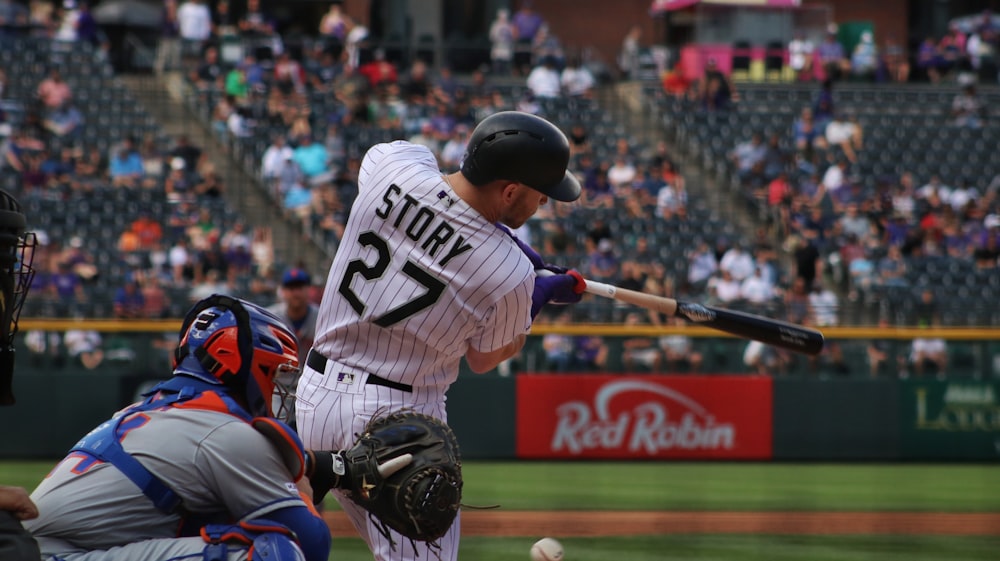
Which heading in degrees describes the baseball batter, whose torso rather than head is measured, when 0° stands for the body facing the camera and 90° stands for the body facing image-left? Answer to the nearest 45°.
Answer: approximately 225°

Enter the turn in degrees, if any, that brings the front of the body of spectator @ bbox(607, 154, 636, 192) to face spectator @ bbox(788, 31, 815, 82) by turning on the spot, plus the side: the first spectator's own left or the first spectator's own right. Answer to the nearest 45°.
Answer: approximately 135° to the first spectator's own left

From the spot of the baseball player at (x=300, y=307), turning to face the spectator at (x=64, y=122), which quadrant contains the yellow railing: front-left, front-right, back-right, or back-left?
front-right

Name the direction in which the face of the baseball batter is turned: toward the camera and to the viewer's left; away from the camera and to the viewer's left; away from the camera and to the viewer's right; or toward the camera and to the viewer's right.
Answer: away from the camera and to the viewer's right

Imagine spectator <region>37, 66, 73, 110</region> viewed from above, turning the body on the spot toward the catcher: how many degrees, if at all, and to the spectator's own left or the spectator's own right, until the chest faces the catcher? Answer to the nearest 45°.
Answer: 0° — they already face them

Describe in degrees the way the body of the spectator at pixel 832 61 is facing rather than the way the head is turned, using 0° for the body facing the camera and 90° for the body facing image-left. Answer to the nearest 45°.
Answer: approximately 0°

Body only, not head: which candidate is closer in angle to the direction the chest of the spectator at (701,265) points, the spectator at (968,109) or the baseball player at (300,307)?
the baseball player

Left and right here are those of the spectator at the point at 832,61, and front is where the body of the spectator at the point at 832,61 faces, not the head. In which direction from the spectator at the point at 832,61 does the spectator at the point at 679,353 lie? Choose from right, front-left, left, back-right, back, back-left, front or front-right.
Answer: front

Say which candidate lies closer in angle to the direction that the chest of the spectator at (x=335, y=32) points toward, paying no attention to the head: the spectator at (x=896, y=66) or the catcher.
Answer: the catcher

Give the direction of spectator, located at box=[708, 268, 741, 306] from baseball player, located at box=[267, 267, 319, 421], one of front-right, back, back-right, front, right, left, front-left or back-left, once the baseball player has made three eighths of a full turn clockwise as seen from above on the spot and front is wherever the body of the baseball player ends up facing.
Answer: right

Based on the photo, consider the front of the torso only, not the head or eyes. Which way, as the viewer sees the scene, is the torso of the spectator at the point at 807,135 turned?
toward the camera

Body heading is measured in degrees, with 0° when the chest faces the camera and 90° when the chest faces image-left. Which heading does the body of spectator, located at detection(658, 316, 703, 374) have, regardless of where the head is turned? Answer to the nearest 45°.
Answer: approximately 0°

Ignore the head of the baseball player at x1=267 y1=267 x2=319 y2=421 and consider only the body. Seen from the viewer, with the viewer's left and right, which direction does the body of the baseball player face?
facing the viewer

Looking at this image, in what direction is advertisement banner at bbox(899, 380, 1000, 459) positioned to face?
toward the camera
